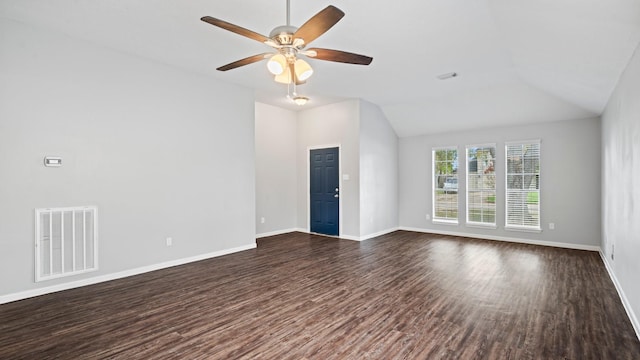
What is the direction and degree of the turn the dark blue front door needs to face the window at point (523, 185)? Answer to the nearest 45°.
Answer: approximately 135° to its left

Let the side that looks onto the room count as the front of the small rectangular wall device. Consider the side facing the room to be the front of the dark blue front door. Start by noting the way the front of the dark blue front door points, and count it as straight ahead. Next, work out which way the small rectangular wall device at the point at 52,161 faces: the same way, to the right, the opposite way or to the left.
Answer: to the left

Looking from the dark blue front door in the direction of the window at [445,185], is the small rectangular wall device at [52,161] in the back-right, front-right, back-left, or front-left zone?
back-right

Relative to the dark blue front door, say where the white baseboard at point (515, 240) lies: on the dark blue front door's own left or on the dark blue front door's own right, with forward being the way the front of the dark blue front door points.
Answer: on the dark blue front door's own left

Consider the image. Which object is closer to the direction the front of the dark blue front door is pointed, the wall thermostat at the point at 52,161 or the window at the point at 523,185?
the wall thermostat

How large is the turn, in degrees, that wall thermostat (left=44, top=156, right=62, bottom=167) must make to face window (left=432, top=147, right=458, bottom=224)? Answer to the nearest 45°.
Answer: approximately 90° to its left

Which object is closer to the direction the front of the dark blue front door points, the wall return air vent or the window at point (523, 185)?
the wall return air vent

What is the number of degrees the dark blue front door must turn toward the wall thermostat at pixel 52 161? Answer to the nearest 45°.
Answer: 0° — it already faces it

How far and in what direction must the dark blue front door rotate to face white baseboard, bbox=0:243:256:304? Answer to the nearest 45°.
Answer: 0° — it already faces it

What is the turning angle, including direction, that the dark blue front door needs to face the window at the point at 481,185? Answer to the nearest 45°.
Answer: approximately 135° to its left

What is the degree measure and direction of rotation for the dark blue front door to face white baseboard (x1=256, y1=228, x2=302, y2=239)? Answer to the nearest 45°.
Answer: approximately 45° to its right

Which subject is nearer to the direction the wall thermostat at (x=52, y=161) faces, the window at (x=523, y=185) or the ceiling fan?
the ceiling fan
